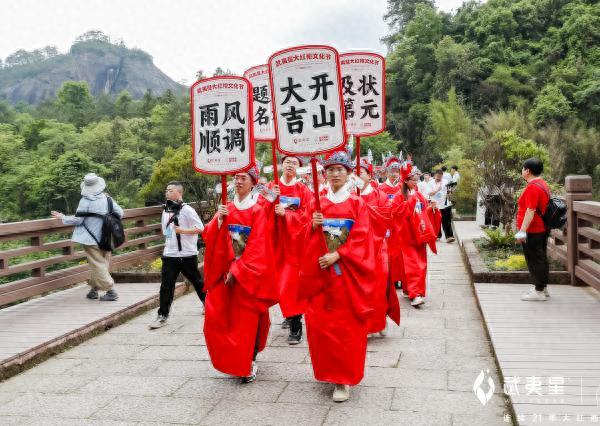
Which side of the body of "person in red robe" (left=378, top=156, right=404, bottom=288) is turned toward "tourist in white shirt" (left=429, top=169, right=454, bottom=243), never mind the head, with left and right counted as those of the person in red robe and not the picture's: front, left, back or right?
back

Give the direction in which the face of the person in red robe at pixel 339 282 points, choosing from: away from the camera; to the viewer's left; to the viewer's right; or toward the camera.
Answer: toward the camera

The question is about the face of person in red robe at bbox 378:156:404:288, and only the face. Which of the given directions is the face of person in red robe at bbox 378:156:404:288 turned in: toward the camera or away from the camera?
toward the camera

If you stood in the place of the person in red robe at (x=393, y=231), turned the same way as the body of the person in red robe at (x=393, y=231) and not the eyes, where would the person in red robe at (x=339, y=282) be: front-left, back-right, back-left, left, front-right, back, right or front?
front

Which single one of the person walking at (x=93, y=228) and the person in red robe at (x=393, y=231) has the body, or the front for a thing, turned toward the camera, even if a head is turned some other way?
the person in red robe

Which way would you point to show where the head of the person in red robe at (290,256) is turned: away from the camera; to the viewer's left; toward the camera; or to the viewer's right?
toward the camera

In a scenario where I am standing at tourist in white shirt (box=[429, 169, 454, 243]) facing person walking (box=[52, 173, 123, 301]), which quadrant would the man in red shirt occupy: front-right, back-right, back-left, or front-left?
front-left

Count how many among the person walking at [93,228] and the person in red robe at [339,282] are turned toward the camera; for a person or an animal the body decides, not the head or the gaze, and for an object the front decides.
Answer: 1

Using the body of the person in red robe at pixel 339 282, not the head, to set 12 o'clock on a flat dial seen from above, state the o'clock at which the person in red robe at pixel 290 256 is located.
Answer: the person in red robe at pixel 290 256 is roughly at 5 o'clock from the person in red robe at pixel 339 282.

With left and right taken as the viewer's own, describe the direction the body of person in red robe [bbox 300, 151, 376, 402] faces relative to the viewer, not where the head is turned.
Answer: facing the viewer

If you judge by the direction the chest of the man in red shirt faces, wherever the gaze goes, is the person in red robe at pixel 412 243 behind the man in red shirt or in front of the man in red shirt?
in front

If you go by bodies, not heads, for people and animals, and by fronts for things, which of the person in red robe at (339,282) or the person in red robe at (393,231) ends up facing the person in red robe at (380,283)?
the person in red robe at (393,231)

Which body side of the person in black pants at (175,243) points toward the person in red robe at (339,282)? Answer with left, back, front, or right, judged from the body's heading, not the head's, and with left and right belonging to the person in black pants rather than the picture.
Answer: left

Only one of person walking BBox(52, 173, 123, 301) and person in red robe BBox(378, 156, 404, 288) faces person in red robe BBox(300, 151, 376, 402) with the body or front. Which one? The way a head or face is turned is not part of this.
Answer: person in red robe BBox(378, 156, 404, 288)

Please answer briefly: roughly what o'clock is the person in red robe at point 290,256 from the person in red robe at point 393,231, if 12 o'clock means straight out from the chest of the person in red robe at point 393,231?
the person in red robe at point 290,256 is roughly at 1 o'clock from the person in red robe at point 393,231.

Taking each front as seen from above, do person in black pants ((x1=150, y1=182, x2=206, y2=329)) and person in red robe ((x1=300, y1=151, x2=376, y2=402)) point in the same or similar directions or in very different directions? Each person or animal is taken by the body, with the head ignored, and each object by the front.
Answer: same or similar directions

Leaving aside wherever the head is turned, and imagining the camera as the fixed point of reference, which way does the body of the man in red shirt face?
to the viewer's left
